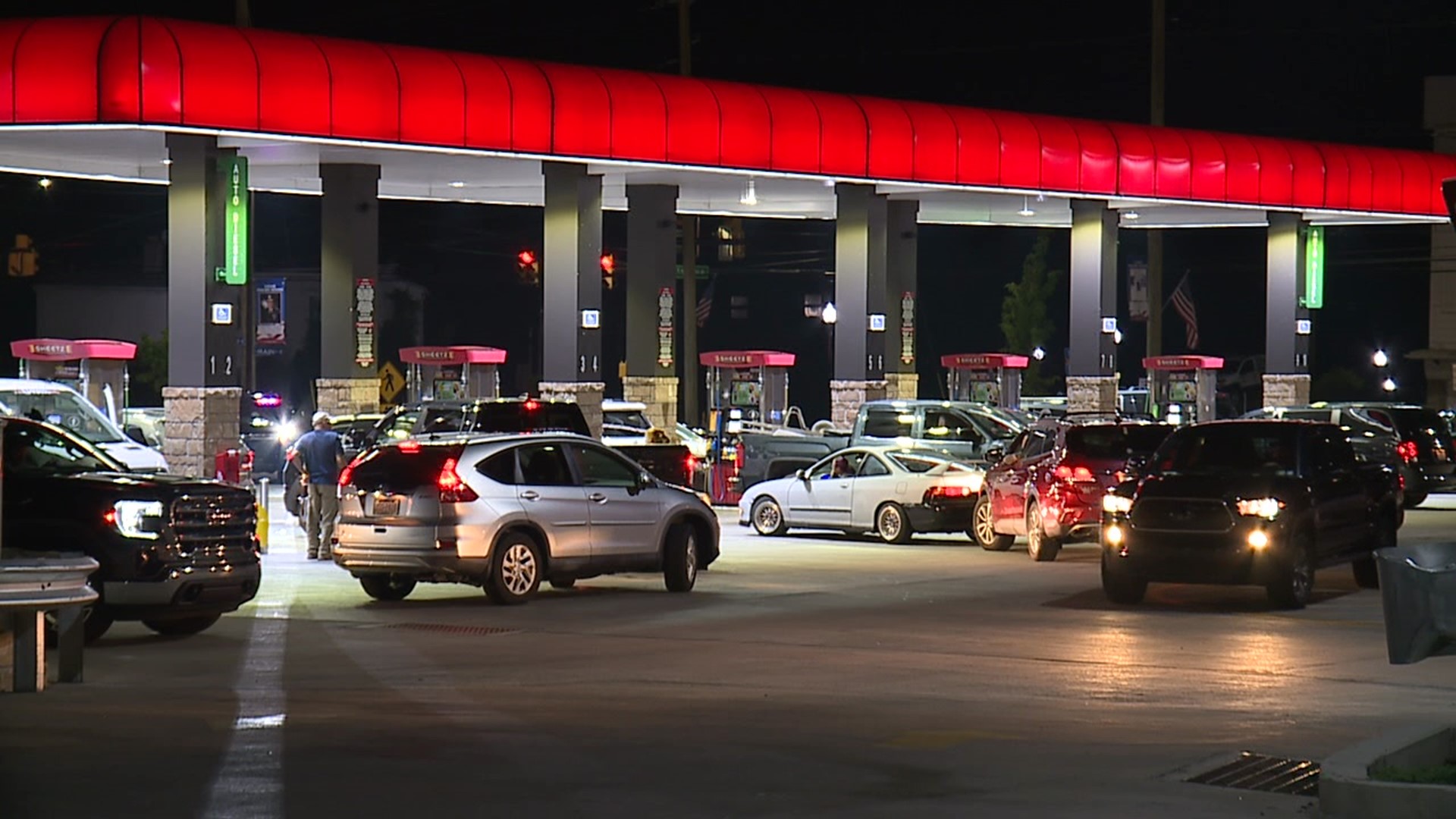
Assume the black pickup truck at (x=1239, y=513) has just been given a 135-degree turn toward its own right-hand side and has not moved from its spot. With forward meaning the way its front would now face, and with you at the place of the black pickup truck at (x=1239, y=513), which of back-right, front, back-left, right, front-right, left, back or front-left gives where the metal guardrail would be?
back-left

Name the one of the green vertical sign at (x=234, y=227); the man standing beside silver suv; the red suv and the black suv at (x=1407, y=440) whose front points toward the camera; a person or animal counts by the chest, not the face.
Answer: the green vertical sign

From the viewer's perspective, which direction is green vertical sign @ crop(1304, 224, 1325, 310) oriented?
toward the camera

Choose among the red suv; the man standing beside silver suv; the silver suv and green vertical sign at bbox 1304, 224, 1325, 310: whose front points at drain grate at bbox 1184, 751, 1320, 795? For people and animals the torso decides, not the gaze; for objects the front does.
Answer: the green vertical sign

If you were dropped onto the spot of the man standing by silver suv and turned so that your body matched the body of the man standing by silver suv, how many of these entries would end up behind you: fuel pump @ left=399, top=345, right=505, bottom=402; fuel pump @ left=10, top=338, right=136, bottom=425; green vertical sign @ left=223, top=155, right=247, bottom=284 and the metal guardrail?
1

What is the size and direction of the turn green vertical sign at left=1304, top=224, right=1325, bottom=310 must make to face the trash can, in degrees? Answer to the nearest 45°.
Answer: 0° — it already faces it

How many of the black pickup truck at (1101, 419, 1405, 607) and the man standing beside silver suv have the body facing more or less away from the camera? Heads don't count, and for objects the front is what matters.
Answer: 1

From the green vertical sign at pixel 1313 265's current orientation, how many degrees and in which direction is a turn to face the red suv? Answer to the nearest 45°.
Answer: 0° — it already faces it

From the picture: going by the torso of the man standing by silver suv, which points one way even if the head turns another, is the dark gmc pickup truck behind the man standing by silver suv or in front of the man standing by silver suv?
behind

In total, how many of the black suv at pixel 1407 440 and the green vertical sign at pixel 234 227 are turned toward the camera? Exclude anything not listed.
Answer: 1

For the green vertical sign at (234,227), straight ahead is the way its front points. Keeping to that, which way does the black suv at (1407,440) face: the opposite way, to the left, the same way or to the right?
the opposite way

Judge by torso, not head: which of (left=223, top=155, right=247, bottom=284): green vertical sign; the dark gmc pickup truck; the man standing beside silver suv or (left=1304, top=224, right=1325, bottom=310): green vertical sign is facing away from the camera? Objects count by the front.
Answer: the man standing beside silver suv

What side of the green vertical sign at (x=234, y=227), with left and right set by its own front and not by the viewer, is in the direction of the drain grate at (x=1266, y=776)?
front

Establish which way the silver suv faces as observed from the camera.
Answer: facing away from the viewer and to the right of the viewer

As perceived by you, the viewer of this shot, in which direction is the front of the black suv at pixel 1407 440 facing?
facing away from the viewer and to the left of the viewer

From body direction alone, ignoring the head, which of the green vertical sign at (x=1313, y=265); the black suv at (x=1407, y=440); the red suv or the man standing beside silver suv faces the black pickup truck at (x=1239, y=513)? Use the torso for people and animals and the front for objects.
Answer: the green vertical sign

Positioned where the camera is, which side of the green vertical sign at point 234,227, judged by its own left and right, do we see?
front

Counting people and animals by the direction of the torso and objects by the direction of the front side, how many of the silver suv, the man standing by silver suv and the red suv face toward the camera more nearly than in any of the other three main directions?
0

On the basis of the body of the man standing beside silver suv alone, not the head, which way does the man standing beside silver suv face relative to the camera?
away from the camera
